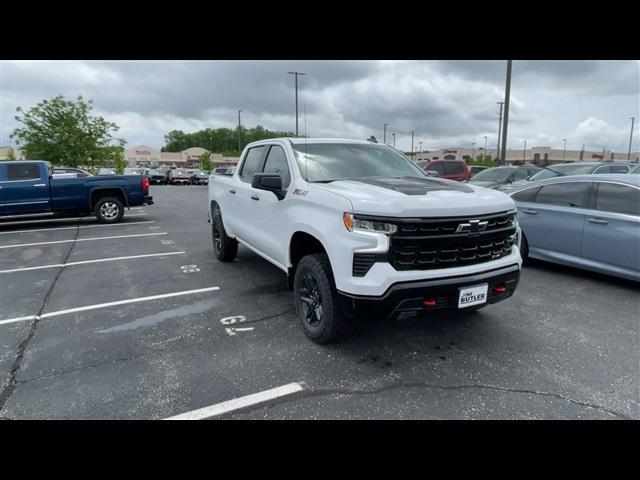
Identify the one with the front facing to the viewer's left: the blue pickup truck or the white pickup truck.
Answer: the blue pickup truck

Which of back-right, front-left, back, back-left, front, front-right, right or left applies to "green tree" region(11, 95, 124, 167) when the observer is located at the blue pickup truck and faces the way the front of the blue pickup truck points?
right

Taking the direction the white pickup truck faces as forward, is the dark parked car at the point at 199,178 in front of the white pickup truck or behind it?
behind

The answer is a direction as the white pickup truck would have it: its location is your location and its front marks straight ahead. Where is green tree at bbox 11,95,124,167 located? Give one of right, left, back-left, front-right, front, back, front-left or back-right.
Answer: back

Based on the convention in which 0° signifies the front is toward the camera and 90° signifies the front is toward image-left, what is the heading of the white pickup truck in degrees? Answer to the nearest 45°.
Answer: approximately 315°

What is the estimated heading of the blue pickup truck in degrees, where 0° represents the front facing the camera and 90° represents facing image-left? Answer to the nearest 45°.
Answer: approximately 90°

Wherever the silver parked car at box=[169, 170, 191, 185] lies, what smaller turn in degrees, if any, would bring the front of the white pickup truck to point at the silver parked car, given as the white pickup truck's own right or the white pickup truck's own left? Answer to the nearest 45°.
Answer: approximately 180°

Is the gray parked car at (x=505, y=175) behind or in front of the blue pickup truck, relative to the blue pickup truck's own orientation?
behind

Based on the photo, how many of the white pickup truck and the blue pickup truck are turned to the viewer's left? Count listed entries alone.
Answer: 1

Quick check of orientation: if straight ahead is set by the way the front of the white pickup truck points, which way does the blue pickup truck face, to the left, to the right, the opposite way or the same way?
to the right
